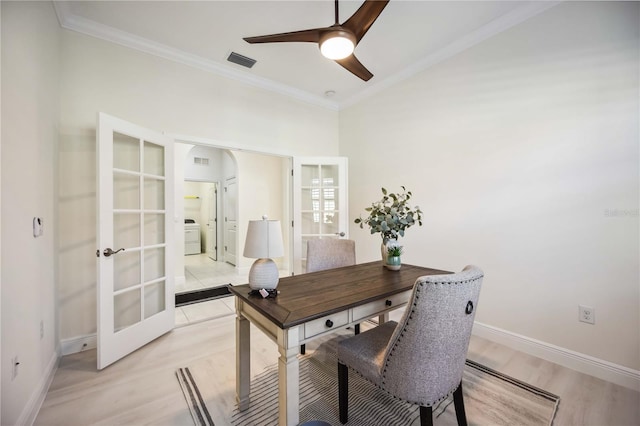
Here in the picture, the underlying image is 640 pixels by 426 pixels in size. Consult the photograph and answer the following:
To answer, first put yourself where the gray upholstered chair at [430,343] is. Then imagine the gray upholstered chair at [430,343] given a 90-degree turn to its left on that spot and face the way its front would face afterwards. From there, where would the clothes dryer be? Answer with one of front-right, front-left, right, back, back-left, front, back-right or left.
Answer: right

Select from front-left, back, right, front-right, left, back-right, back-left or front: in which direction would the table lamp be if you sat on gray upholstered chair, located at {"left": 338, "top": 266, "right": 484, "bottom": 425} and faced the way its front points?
front-left

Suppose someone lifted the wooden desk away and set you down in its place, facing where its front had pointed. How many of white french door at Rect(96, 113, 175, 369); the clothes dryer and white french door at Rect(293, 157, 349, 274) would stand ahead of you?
0

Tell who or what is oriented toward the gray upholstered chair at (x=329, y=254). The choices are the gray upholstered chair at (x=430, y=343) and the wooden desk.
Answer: the gray upholstered chair at (x=430, y=343)

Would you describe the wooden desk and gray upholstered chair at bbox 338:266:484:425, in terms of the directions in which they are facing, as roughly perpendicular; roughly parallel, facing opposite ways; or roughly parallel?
roughly parallel, facing opposite ways

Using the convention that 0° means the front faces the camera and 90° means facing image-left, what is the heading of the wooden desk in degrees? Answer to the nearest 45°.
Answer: approximately 315°

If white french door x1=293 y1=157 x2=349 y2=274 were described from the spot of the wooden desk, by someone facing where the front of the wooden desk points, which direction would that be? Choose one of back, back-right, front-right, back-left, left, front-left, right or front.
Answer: back-left

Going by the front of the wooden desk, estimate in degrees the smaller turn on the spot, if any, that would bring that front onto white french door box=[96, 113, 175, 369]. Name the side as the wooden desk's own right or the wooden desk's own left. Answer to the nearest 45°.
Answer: approximately 180°

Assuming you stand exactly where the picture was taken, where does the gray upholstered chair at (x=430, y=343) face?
facing away from the viewer and to the left of the viewer

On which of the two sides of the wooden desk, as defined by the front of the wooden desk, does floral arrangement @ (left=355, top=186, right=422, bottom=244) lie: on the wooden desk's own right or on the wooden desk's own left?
on the wooden desk's own left
